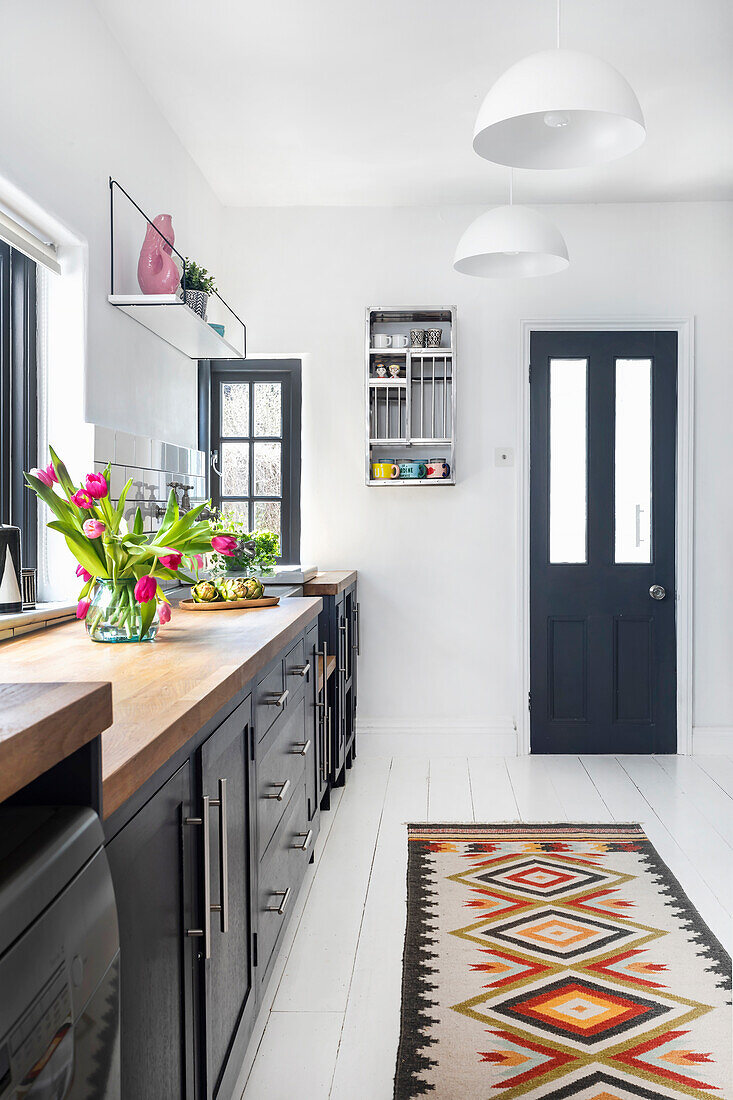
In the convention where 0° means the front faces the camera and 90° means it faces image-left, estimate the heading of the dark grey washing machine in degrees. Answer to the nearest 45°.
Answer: approximately 315°

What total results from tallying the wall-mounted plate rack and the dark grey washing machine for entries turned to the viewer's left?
0

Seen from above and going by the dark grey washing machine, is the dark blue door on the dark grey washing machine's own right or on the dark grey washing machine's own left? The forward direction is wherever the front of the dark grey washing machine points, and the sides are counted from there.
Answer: on the dark grey washing machine's own left

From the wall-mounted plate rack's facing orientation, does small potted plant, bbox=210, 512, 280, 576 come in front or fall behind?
in front

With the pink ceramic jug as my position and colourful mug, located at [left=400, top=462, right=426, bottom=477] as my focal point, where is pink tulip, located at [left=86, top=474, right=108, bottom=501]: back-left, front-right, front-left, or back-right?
back-right

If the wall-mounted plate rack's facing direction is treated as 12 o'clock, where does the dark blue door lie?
The dark blue door is roughly at 9 o'clock from the wall-mounted plate rack.

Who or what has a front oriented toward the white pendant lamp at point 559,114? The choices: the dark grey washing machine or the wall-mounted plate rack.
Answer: the wall-mounted plate rack

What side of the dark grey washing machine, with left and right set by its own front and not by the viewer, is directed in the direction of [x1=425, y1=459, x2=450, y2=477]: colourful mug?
left

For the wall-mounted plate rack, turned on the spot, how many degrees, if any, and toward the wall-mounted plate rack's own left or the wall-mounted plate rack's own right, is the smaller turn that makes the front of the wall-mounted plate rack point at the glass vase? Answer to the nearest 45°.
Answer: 0° — it already faces it

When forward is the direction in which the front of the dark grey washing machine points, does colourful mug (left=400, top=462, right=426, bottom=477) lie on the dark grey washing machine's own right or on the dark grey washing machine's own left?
on the dark grey washing machine's own left
